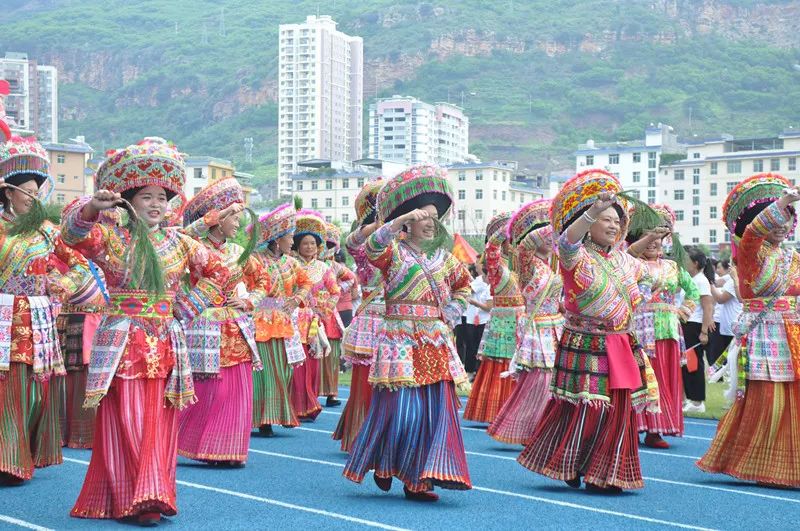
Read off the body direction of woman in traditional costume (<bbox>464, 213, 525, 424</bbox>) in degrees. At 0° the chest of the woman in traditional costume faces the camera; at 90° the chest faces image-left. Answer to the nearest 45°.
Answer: approximately 315°

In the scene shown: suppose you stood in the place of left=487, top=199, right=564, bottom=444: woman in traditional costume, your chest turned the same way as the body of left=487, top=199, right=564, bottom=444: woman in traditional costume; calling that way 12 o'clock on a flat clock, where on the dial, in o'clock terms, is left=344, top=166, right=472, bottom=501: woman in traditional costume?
left=344, top=166, right=472, bottom=501: woman in traditional costume is roughly at 2 o'clock from left=487, top=199, right=564, bottom=444: woman in traditional costume.

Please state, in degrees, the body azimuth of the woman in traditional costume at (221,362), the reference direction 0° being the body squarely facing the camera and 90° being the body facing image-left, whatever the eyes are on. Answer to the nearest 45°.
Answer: approximately 315°

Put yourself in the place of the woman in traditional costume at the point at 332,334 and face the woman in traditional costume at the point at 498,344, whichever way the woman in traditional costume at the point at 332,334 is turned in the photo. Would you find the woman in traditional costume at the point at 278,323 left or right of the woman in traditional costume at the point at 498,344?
right

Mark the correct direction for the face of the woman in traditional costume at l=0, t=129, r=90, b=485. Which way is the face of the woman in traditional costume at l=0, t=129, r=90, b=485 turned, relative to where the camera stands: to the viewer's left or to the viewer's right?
to the viewer's right

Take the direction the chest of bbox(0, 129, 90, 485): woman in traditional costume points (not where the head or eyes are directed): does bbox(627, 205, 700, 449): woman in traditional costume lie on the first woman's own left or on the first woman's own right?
on the first woman's own left

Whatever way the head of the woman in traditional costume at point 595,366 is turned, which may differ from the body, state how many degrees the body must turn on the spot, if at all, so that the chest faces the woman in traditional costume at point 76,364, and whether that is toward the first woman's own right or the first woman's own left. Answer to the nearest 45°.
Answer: approximately 135° to the first woman's own right

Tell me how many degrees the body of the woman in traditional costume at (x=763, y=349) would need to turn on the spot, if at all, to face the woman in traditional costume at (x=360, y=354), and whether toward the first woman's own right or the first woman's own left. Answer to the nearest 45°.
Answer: approximately 135° to the first woman's own right

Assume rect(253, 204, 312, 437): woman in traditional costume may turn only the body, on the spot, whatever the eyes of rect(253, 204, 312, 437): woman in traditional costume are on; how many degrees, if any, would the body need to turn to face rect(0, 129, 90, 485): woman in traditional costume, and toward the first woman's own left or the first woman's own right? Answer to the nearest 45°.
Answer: approximately 90° to the first woman's own right

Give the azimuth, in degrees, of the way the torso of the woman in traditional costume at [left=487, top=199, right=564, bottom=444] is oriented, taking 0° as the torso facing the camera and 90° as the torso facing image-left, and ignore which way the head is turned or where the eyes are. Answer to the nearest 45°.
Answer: approximately 315°

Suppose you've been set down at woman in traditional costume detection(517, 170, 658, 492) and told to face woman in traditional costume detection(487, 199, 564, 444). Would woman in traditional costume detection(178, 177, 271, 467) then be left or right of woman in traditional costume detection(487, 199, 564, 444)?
left
